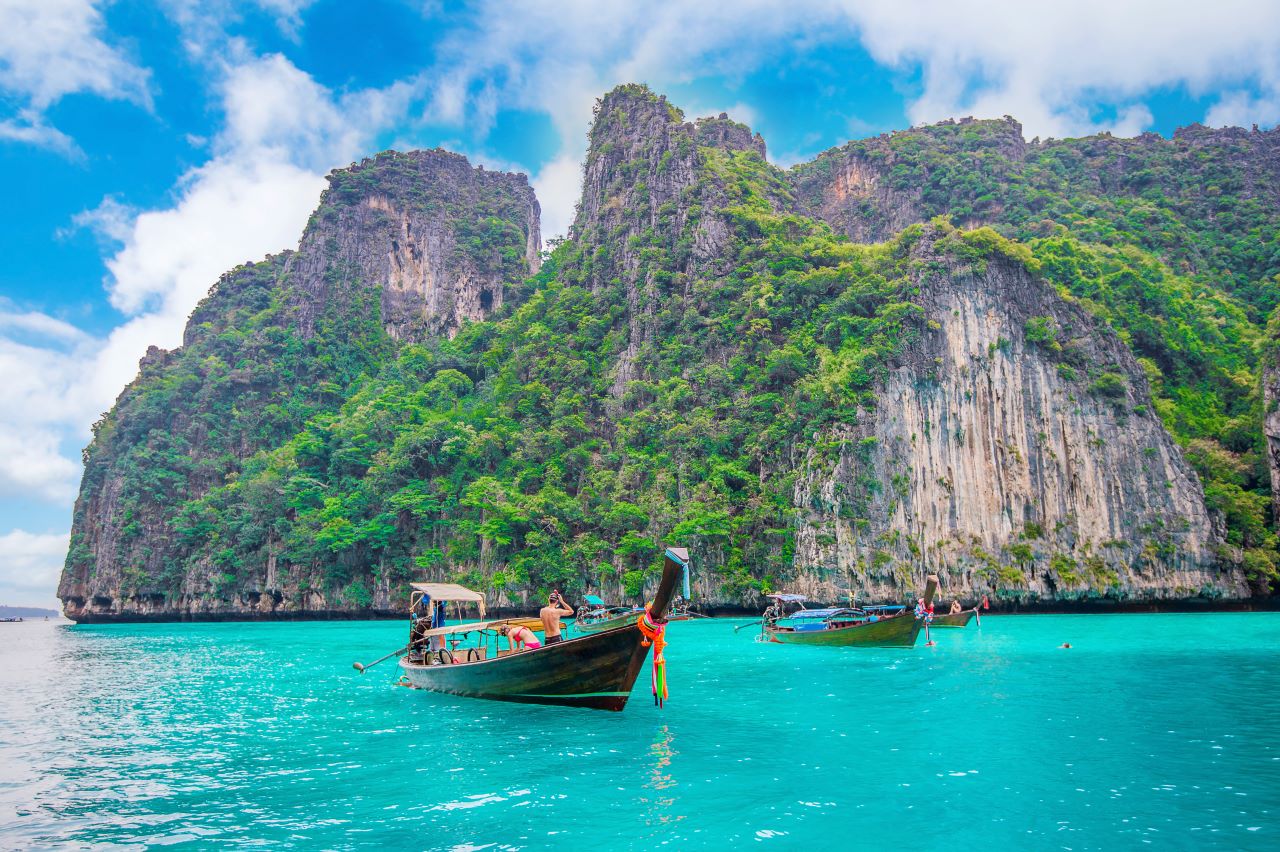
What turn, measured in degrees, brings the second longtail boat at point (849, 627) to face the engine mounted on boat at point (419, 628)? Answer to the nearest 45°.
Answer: approximately 135° to its right

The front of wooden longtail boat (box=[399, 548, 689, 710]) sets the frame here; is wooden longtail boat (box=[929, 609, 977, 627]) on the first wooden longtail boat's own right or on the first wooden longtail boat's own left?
on the first wooden longtail boat's own left

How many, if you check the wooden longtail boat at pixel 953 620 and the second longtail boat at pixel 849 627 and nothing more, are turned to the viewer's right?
2

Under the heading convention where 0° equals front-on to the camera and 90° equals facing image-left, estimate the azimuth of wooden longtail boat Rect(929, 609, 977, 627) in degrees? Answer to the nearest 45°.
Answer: approximately 270°

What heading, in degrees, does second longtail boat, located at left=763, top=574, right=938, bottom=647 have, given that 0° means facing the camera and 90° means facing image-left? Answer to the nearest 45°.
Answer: approximately 270°

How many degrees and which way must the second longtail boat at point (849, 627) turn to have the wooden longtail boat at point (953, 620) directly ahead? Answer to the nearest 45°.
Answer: approximately 45° to its left

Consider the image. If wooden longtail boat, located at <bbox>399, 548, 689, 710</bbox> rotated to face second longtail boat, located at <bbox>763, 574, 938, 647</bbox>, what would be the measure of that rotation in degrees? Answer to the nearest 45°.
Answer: approximately 90° to its left

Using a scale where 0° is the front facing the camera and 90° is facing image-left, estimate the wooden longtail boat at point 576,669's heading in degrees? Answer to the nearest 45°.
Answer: approximately 315°
